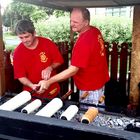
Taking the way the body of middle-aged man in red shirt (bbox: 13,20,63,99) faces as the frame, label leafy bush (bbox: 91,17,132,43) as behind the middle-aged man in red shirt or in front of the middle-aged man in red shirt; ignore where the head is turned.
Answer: behind

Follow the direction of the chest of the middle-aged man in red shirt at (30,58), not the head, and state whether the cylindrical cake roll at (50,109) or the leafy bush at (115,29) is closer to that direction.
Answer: the cylindrical cake roll

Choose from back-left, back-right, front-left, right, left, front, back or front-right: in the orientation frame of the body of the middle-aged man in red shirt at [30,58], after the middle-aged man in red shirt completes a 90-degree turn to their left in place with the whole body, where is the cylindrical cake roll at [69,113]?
right

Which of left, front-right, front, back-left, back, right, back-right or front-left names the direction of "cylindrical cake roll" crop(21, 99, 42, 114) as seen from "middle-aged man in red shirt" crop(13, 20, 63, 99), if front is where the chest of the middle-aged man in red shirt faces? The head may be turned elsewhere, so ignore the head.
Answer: front

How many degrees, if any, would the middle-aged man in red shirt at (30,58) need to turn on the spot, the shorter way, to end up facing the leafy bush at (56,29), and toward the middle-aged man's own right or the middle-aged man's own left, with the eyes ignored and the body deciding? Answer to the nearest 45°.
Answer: approximately 180°

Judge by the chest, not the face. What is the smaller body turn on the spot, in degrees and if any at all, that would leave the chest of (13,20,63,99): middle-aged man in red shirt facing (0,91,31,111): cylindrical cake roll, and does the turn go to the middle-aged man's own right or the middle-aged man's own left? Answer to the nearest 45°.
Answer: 0° — they already face it

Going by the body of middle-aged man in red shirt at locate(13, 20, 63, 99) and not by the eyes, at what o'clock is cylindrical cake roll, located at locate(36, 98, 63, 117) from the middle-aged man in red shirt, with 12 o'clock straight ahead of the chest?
The cylindrical cake roll is roughly at 12 o'clock from the middle-aged man in red shirt.

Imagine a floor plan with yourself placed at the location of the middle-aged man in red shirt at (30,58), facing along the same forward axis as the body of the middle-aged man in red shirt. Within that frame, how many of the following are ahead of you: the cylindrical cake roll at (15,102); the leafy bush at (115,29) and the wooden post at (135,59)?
1

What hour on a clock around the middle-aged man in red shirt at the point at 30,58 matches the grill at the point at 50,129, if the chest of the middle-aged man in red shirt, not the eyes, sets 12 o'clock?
The grill is roughly at 12 o'clock from the middle-aged man in red shirt.

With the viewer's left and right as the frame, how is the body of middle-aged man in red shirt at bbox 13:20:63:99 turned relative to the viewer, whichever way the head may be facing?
facing the viewer

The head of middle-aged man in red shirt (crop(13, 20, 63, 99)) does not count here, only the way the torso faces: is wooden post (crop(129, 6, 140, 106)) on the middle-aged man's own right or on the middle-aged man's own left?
on the middle-aged man's own left
